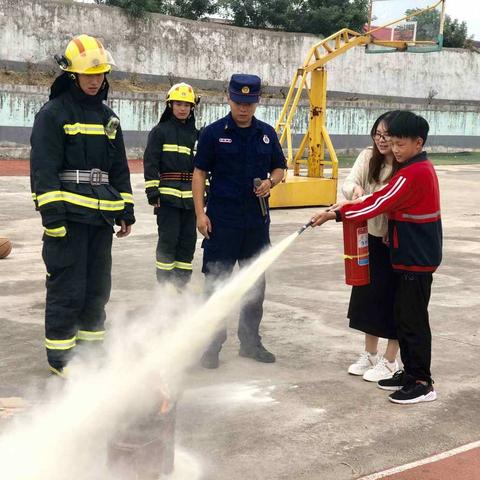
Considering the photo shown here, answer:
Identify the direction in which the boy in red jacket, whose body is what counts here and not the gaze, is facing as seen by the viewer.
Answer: to the viewer's left

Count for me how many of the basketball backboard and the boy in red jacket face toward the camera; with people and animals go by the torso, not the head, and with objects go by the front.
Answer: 0

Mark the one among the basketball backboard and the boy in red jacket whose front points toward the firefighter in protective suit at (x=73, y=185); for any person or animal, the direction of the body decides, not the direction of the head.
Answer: the boy in red jacket

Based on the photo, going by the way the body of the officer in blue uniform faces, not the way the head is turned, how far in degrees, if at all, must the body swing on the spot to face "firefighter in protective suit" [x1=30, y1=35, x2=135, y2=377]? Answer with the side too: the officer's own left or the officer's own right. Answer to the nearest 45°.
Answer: approximately 45° to the officer's own right

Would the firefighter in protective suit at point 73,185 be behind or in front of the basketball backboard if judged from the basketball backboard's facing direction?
behind

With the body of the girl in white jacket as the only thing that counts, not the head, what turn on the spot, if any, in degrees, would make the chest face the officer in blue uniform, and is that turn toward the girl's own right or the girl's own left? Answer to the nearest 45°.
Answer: approximately 45° to the girl's own right

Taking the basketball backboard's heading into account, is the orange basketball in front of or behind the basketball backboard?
behind

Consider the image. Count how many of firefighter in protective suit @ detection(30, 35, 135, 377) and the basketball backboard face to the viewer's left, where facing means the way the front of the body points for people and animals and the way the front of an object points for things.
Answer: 0

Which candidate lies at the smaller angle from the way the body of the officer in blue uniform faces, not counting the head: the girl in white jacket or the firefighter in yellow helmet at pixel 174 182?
the girl in white jacket

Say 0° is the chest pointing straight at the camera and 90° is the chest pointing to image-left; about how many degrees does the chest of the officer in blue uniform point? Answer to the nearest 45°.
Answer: approximately 0°
